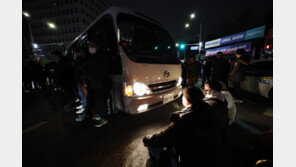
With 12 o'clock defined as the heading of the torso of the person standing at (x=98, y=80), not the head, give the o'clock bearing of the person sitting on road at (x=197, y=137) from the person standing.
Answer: The person sitting on road is roughly at 10 o'clock from the person standing.

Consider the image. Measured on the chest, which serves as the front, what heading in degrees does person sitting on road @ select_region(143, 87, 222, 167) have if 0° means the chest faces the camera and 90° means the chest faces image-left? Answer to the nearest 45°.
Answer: approximately 135°

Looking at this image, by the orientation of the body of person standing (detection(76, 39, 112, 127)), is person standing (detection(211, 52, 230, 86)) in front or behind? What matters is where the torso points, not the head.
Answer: behind

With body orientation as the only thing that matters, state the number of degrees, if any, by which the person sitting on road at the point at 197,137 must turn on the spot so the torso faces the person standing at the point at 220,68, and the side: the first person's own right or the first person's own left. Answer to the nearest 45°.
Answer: approximately 45° to the first person's own right
